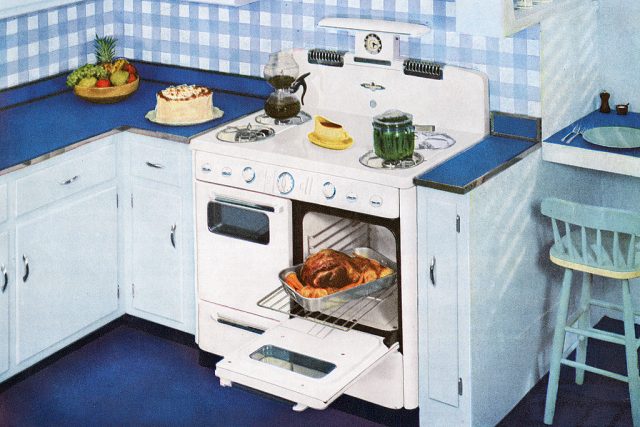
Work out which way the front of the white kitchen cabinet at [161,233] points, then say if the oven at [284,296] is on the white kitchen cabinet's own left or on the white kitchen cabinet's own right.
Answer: on the white kitchen cabinet's own left

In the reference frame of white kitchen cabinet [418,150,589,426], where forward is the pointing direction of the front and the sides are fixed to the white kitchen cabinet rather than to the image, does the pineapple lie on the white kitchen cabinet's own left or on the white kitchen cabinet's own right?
on the white kitchen cabinet's own right

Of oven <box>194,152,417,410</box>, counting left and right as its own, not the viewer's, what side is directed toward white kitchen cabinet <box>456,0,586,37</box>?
left

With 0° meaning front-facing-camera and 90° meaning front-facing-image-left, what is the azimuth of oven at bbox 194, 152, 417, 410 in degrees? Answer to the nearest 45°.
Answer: approximately 45°

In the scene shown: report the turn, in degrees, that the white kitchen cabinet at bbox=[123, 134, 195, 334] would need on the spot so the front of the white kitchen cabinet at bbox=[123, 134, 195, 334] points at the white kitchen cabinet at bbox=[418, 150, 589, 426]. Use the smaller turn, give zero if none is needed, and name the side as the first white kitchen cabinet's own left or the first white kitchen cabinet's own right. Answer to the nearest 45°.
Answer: approximately 90° to the first white kitchen cabinet's own left

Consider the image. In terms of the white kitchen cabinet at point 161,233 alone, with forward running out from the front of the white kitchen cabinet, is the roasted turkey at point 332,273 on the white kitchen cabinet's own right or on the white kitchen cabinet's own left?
on the white kitchen cabinet's own left
